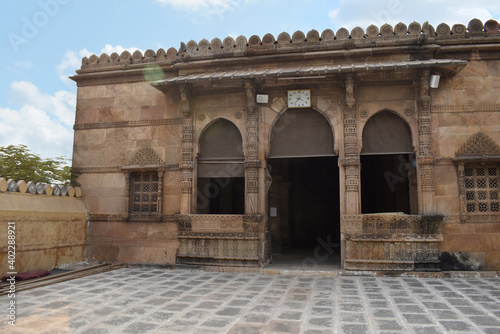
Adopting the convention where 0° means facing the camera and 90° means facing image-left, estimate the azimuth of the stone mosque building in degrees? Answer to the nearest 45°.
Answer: approximately 0°

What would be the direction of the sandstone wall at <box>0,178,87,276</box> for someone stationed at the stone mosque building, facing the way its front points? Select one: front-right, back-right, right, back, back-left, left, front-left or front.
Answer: right

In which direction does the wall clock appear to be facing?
toward the camera

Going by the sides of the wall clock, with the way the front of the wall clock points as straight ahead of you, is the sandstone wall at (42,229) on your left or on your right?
on your right
